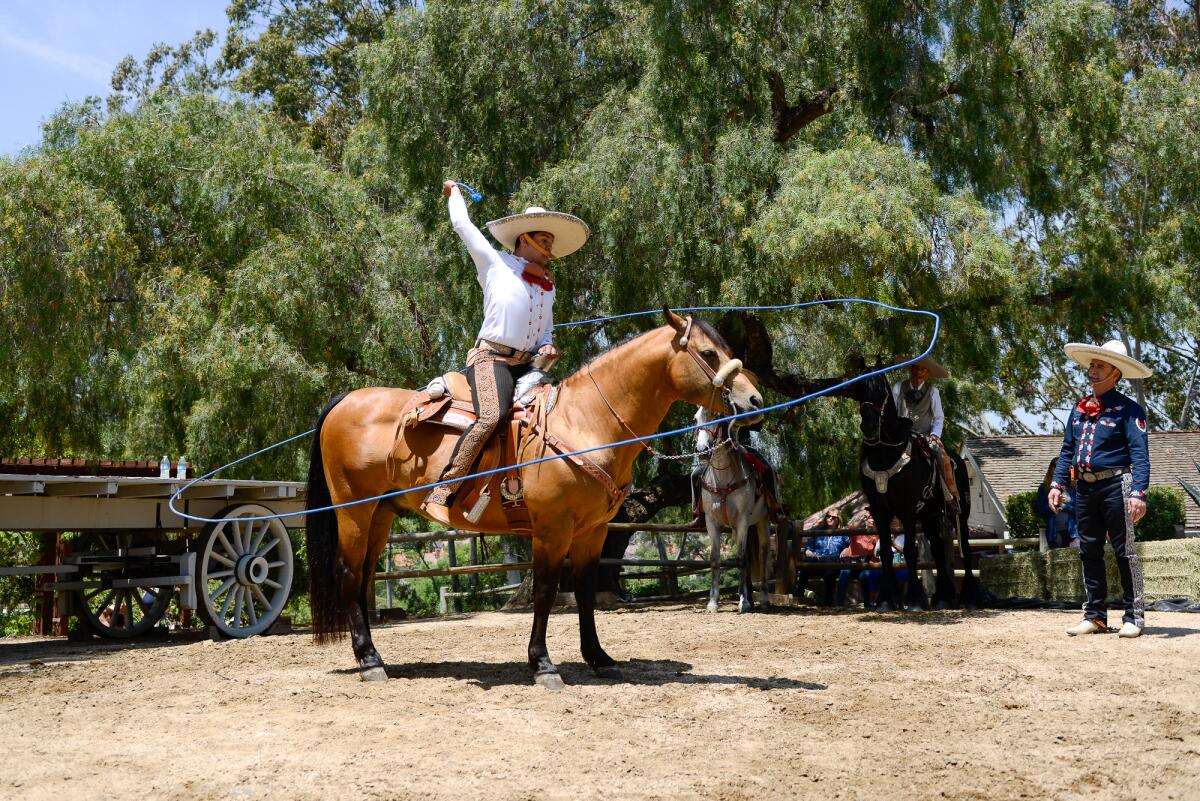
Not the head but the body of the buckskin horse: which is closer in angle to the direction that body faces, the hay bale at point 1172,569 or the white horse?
the hay bale

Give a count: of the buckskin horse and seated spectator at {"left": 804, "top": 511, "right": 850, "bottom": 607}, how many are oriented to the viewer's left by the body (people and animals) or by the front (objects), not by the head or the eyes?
0

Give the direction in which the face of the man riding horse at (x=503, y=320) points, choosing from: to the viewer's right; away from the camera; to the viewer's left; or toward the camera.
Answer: to the viewer's right

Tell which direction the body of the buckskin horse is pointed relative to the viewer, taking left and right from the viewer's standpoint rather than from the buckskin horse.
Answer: facing the viewer and to the right of the viewer

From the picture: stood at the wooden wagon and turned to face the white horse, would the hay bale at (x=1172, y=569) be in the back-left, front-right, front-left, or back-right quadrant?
front-right

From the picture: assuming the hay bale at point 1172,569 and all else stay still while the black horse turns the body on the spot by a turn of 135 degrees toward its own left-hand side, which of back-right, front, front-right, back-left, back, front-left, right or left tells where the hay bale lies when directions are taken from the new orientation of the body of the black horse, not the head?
front

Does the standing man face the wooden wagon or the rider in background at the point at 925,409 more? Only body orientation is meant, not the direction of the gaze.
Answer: the wooden wagon

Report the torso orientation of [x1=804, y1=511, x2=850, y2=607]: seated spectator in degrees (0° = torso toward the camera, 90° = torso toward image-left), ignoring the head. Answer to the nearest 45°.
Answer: approximately 0°

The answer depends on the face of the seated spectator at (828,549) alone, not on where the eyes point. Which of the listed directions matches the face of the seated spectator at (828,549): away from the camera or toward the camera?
toward the camera

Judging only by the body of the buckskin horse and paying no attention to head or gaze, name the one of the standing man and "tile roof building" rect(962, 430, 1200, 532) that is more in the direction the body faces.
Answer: the standing man
